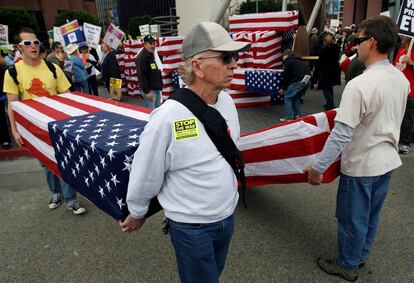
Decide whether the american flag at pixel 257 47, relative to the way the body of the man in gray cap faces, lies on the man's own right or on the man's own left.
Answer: on the man's own left

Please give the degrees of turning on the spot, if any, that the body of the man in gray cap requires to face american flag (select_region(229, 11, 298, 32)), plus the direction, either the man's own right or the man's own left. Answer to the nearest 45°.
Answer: approximately 135° to the man's own left

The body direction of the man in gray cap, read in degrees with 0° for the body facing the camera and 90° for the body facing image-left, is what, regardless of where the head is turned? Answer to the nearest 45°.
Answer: approximately 315°
